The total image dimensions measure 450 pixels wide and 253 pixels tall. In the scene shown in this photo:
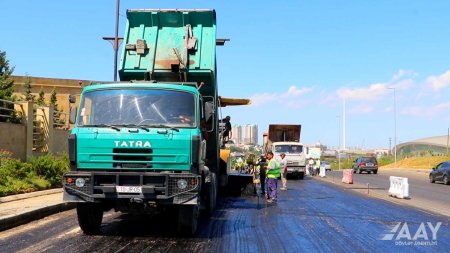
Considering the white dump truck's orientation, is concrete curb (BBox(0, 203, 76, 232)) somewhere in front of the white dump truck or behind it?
in front

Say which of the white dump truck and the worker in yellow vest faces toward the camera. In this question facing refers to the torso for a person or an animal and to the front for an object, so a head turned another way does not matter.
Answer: the white dump truck

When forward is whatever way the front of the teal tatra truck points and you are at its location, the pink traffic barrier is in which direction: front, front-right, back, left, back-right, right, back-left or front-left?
back-left

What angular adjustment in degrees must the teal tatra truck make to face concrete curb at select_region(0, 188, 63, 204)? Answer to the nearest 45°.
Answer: approximately 135° to its right

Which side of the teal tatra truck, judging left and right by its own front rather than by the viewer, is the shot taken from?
front

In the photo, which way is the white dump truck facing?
toward the camera

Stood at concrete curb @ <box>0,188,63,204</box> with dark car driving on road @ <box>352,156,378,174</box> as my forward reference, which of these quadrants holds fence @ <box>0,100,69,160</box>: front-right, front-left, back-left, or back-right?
front-left

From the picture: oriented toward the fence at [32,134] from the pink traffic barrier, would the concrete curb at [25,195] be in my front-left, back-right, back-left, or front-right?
front-left

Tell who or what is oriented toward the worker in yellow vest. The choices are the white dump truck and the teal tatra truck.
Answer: the white dump truck

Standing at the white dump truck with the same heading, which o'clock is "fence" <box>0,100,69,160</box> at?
The fence is roughly at 1 o'clock from the white dump truck.
